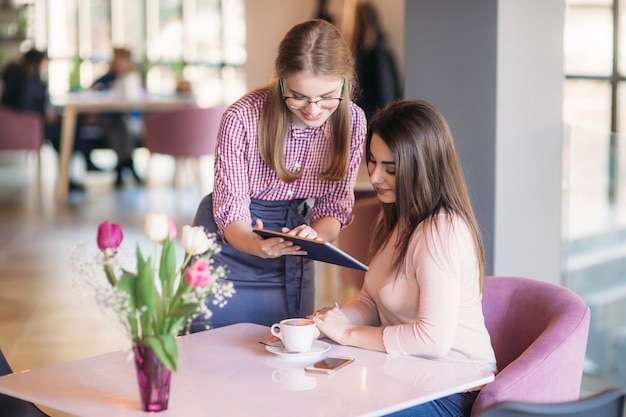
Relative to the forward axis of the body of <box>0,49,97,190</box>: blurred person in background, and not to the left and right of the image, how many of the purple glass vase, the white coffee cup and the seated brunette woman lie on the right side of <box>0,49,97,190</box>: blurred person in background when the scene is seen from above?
3

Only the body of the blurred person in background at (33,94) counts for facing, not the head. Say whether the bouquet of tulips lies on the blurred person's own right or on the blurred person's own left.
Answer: on the blurred person's own right

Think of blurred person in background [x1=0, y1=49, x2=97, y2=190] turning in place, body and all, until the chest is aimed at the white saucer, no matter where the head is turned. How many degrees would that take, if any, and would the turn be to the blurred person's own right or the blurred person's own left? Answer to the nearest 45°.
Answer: approximately 90° to the blurred person's own right

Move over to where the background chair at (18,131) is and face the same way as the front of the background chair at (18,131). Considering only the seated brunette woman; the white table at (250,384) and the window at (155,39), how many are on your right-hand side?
2

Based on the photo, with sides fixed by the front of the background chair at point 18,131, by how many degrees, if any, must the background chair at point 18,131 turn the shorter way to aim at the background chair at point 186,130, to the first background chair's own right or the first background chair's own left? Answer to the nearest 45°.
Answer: approximately 45° to the first background chair's own right

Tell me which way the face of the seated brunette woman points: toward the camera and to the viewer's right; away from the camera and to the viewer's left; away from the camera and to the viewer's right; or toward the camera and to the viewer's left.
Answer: toward the camera and to the viewer's left

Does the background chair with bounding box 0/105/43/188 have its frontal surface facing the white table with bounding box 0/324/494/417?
no

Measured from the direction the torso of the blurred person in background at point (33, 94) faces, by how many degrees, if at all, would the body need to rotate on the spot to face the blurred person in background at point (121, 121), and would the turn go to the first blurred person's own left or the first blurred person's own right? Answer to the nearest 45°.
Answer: approximately 45° to the first blurred person's own right

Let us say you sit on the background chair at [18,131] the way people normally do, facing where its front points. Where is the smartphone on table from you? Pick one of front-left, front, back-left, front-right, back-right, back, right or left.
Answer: right

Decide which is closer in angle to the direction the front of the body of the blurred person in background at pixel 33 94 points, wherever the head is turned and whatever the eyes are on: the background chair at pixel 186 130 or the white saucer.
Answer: the background chair

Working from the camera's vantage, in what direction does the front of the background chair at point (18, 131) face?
facing to the right of the viewer

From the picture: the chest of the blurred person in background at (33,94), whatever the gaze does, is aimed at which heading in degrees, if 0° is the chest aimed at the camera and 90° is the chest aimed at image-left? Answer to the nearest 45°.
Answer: approximately 270°

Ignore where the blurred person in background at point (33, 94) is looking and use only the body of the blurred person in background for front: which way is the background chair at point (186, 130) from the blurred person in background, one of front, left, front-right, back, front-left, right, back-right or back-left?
front-right

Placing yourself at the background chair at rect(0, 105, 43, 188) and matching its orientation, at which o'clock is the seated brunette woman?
The seated brunette woman is roughly at 3 o'clock from the background chair.
